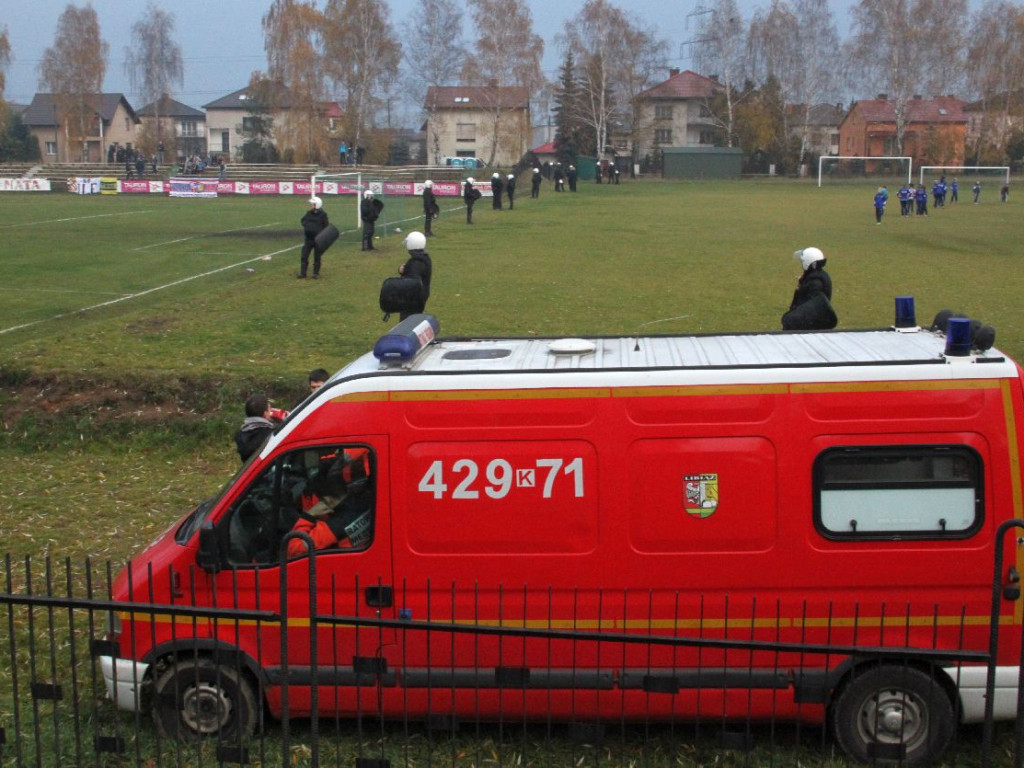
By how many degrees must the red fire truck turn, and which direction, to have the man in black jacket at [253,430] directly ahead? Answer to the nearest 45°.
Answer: approximately 45° to its right

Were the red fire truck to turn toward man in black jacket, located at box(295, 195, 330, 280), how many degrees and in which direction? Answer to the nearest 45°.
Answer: approximately 90° to its right

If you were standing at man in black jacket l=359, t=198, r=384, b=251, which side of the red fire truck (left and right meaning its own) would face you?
right

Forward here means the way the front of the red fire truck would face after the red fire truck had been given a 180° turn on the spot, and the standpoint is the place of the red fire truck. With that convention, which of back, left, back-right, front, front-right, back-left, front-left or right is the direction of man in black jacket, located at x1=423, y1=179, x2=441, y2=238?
left

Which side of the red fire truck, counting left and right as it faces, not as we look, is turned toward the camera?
left

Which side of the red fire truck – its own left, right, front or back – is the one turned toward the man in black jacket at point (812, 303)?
right
